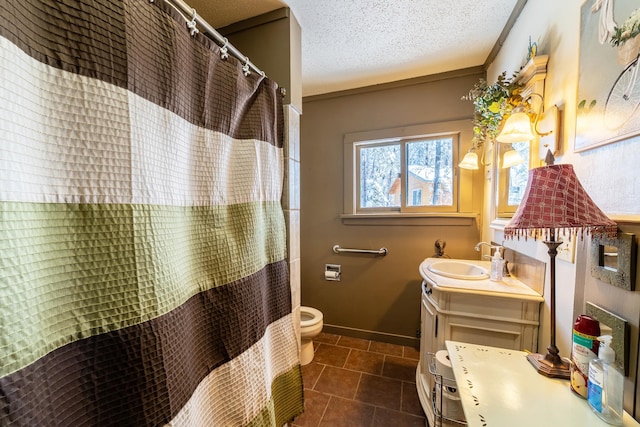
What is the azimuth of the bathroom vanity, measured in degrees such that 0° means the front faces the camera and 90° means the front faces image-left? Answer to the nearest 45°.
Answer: approximately 90°

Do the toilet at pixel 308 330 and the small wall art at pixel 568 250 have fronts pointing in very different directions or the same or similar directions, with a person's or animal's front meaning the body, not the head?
very different directions

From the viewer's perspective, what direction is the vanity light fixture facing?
to the viewer's left

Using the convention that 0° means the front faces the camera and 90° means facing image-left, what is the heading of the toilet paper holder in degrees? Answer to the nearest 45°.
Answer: approximately 0°
